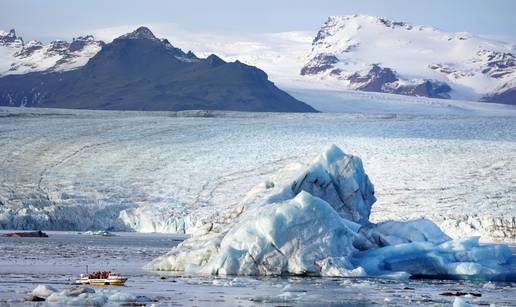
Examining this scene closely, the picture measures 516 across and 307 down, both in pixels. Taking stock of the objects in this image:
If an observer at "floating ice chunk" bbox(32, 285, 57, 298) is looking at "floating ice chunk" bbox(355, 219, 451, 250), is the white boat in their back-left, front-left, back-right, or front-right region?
front-left

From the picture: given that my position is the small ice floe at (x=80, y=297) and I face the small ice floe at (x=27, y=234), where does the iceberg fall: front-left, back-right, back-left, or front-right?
front-right

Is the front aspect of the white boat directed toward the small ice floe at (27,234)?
no

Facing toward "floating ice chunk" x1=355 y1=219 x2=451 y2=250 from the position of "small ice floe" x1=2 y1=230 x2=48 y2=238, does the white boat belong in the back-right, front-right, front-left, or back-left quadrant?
front-right

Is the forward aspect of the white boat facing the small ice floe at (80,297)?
no

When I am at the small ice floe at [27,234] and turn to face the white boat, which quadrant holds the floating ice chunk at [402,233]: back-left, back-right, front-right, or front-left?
front-left
